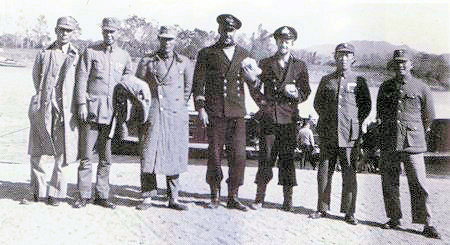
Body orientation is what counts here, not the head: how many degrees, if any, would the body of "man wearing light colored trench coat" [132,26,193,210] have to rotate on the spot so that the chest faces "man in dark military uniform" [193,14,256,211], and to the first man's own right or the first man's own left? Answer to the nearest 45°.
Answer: approximately 90° to the first man's own left

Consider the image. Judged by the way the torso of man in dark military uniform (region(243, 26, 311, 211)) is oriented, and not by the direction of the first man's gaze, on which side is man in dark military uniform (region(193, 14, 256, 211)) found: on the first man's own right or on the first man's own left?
on the first man's own right

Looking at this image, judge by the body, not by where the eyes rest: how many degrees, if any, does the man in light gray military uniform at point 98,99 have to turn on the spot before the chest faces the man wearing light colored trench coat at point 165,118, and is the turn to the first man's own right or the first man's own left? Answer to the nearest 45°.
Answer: approximately 90° to the first man's own left
